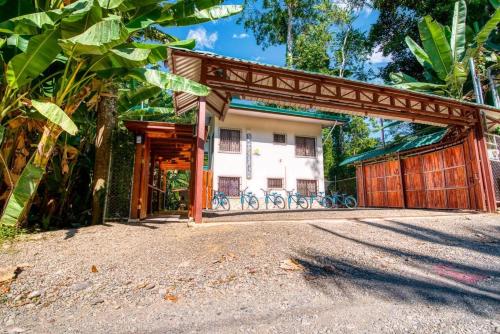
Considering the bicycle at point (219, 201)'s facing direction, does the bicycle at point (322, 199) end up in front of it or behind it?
behind

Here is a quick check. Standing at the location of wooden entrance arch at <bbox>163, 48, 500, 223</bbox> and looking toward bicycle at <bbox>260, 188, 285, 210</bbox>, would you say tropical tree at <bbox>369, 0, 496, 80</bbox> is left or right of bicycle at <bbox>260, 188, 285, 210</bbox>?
right

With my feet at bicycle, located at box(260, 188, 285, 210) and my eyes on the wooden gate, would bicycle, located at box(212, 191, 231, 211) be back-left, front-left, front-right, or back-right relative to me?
back-right
